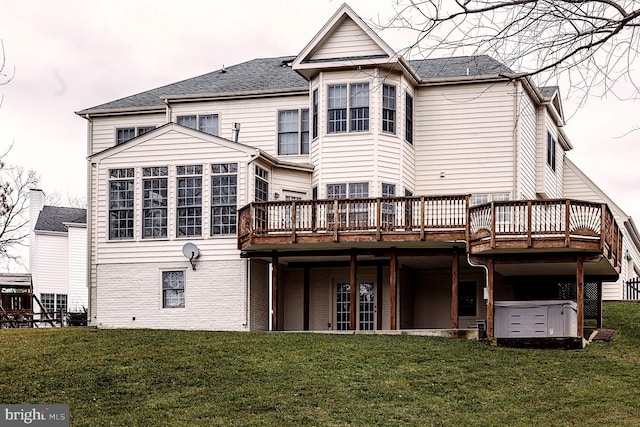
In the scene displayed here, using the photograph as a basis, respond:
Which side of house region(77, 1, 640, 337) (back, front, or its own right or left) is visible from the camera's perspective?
back
